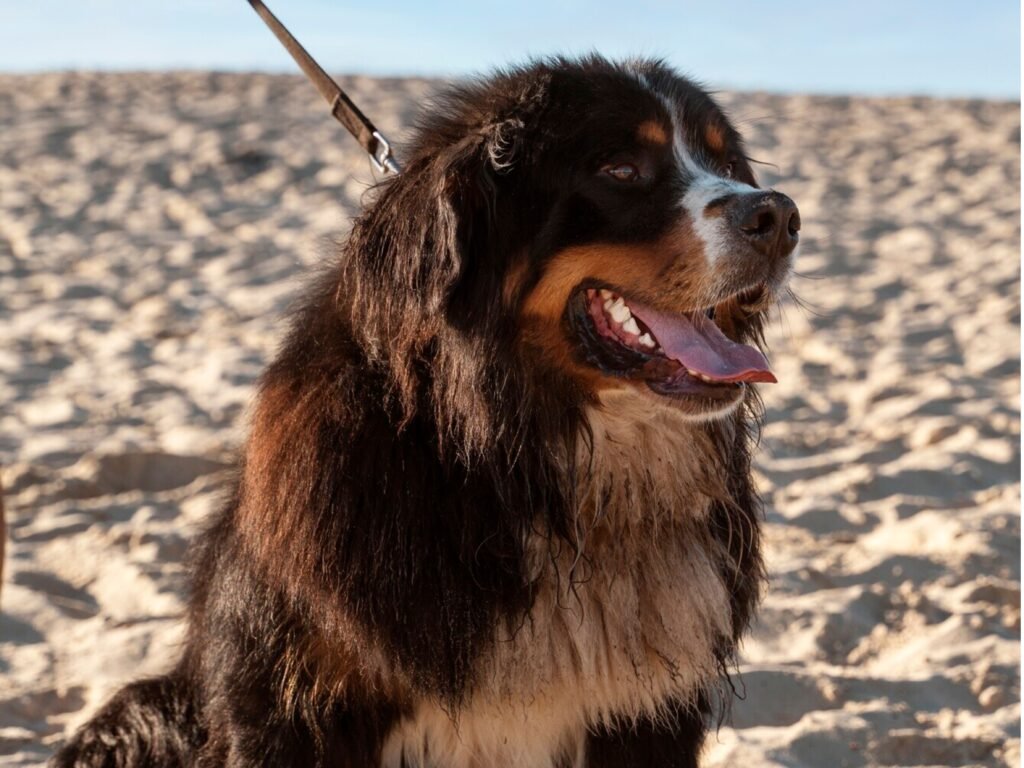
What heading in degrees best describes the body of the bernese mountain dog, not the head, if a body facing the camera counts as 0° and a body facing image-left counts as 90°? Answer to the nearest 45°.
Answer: approximately 315°
